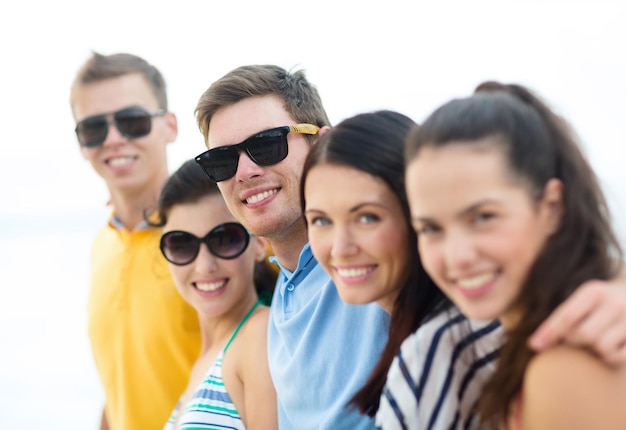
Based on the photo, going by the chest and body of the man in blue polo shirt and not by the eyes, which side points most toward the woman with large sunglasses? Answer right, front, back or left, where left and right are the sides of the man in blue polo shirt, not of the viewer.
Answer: right

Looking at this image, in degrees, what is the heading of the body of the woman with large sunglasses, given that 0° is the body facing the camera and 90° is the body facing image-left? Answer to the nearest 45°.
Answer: approximately 45°

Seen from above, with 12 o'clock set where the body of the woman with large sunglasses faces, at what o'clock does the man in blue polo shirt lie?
The man in blue polo shirt is roughly at 9 o'clock from the woman with large sunglasses.

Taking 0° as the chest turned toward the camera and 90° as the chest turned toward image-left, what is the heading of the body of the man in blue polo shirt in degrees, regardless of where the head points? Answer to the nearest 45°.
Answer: approximately 45°
